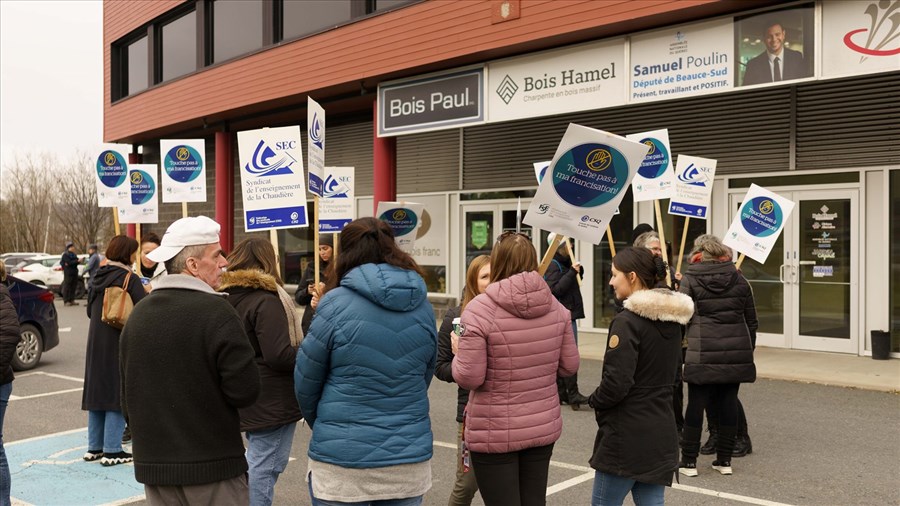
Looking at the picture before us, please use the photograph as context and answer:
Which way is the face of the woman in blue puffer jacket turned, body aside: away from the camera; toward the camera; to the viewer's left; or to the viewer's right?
away from the camera

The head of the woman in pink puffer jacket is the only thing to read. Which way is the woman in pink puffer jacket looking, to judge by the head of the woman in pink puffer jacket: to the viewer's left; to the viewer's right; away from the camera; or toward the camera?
away from the camera

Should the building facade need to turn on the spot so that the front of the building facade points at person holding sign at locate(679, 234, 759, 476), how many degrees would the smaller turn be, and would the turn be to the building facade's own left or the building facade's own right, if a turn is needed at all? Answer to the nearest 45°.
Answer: approximately 45° to the building facade's own left

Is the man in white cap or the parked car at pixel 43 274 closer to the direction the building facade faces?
the man in white cap

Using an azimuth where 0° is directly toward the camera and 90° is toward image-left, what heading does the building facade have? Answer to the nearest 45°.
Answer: approximately 45°

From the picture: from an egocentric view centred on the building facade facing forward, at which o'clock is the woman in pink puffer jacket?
The woman in pink puffer jacket is roughly at 11 o'clock from the building facade.

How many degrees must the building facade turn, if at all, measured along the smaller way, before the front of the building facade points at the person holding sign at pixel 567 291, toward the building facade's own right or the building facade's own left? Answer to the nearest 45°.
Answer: approximately 45° to the building facade's own left

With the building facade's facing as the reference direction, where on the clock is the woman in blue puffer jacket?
The woman in blue puffer jacket is roughly at 11 o'clock from the building facade.

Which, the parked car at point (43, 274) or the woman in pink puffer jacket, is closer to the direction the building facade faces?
the woman in pink puffer jacket

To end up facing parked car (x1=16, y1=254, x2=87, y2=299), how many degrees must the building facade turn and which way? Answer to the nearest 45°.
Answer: approximately 90° to its right

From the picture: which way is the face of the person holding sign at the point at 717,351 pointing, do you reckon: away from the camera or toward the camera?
away from the camera

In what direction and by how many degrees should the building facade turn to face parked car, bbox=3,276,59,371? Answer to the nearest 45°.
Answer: approximately 45° to its right
